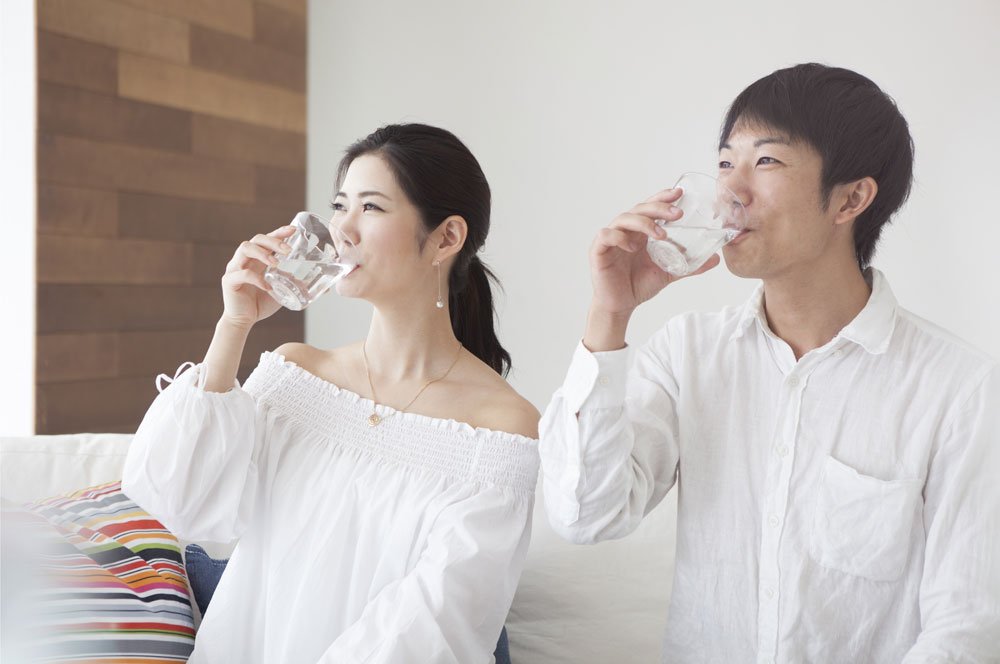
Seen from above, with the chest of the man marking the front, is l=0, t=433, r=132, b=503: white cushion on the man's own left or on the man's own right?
on the man's own right

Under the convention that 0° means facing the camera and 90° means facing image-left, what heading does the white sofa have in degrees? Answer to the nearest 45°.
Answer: approximately 0°

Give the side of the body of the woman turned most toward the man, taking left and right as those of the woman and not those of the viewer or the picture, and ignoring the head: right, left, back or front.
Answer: left

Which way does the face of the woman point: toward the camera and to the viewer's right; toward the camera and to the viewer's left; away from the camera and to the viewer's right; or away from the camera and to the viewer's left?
toward the camera and to the viewer's left

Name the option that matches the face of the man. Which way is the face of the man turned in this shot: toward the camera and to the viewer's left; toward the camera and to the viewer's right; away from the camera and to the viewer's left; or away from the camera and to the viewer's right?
toward the camera and to the viewer's left

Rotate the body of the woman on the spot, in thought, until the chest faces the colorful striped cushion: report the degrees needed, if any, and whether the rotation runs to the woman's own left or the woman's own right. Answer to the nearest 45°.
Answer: approximately 90° to the woman's own right

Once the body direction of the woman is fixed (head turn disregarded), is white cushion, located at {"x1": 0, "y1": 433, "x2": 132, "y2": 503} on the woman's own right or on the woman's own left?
on the woman's own right

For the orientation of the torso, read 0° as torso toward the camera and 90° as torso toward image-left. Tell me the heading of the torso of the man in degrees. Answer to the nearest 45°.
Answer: approximately 45°
